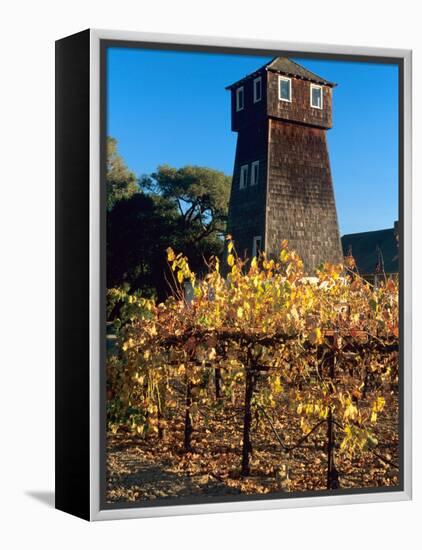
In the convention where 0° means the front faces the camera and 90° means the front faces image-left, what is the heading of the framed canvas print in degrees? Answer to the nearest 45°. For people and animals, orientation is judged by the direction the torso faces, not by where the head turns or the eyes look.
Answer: approximately 315°
